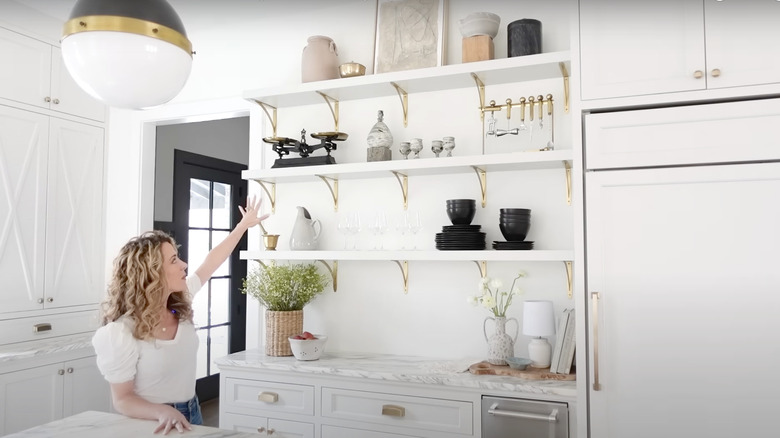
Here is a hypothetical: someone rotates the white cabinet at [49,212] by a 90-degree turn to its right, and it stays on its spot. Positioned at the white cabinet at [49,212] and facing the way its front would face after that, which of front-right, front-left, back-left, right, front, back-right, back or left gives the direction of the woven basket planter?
left

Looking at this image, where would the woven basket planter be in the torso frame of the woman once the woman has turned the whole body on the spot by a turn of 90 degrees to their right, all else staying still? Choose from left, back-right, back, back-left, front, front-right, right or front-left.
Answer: back

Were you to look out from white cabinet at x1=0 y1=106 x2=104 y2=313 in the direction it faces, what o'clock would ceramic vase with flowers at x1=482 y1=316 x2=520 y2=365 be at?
The ceramic vase with flowers is roughly at 12 o'clock from the white cabinet.

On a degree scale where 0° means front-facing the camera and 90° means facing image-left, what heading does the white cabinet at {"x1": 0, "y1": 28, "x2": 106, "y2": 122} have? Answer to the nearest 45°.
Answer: approximately 315°

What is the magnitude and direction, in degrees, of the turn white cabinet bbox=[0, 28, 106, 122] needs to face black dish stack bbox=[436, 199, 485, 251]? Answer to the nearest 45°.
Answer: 0° — it already faces it

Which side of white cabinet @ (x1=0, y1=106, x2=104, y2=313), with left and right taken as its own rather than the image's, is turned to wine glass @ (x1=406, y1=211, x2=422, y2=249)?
front

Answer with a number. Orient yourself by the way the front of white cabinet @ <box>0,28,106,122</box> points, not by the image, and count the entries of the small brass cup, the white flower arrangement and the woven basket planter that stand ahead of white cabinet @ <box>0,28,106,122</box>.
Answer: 3

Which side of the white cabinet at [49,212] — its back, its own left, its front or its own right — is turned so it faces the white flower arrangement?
front

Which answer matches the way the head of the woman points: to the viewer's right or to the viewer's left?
to the viewer's right

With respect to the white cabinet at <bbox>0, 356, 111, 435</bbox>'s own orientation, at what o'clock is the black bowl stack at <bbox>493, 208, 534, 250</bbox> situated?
The black bowl stack is roughly at 12 o'clock from the white cabinet.

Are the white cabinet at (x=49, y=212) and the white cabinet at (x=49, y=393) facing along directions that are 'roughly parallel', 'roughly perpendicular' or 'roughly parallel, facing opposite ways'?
roughly parallel

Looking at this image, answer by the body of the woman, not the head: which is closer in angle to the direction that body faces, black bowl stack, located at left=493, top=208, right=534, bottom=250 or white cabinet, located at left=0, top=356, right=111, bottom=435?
the black bowl stack

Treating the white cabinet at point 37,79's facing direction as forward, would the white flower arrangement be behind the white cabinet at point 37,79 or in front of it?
in front

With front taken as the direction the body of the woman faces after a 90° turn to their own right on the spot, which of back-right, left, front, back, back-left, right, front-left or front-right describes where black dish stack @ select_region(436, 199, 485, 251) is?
back-left

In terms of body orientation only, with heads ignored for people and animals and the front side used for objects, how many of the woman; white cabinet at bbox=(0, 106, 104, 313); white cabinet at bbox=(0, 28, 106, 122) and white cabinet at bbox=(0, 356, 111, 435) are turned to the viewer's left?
0

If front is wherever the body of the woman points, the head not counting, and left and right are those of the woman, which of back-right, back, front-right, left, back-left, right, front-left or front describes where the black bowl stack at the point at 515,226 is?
front-left

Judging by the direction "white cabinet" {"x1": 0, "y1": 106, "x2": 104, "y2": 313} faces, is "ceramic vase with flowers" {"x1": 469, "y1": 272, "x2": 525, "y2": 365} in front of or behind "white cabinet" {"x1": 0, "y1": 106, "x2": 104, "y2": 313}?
in front
